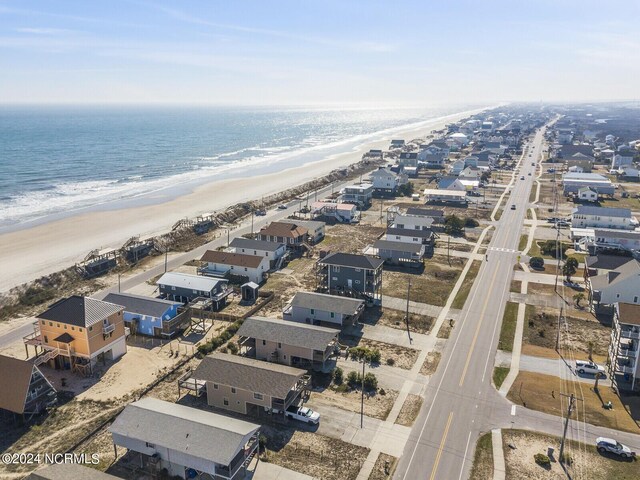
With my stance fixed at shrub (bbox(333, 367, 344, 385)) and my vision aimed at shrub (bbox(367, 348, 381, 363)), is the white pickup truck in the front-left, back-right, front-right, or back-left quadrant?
back-right

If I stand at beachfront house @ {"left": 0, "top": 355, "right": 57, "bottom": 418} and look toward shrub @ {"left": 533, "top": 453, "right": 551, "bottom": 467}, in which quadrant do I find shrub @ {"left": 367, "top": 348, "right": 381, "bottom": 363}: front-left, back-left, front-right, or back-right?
front-left

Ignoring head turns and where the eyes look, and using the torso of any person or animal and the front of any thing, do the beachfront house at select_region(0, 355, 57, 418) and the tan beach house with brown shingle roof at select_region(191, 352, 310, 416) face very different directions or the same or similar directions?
same or similar directions

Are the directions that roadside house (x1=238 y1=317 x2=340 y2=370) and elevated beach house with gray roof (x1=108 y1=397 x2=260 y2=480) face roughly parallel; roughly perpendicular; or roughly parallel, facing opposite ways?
roughly parallel

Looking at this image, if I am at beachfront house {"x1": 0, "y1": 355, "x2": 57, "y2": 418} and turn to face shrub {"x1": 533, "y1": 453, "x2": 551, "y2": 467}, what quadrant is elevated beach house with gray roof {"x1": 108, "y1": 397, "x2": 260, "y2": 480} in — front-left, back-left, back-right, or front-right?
front-right
